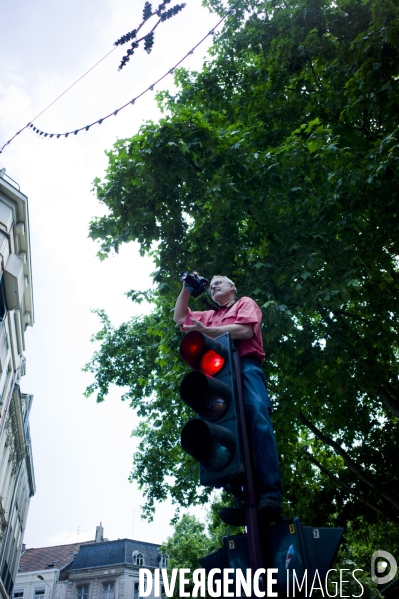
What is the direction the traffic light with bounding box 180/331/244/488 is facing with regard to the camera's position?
facing the viewer and to the left of the viewer

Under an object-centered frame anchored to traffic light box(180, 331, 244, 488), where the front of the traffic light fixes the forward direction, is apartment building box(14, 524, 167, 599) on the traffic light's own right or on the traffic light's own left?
on the traffic light's own right
